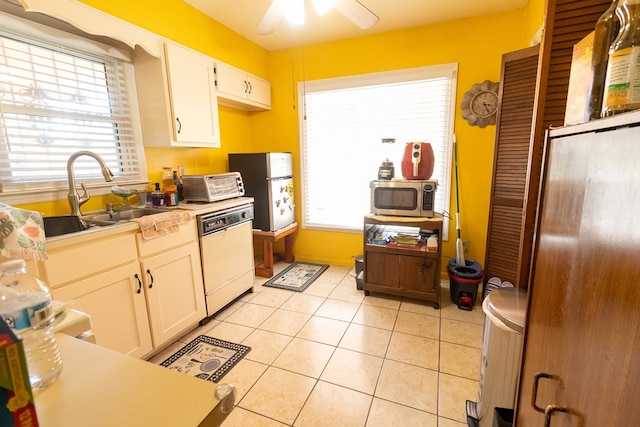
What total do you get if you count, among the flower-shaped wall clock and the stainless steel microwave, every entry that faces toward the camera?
2

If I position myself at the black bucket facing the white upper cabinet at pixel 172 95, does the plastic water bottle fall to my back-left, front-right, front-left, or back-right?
front-left

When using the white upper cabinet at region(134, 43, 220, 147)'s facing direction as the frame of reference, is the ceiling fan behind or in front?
in front

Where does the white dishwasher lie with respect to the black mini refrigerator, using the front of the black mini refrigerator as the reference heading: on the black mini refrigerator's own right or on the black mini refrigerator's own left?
on the black mini refrigerator's own right

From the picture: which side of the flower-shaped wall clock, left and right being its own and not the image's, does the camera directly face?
front

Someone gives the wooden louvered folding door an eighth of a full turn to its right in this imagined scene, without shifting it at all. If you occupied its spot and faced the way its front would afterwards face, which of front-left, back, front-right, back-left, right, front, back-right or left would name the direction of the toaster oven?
front

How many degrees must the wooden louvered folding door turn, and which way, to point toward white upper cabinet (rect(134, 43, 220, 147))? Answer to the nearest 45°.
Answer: approximately 45° to its right

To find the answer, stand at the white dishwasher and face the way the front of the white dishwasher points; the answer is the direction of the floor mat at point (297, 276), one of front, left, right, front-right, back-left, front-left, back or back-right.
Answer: left

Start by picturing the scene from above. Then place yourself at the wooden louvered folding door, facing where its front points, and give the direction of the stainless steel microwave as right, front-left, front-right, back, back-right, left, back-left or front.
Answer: right

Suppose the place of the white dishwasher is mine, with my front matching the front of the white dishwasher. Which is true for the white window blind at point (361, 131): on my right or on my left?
on my left

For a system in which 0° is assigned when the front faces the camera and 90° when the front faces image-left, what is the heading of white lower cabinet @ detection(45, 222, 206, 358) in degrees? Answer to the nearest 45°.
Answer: approximately 315°

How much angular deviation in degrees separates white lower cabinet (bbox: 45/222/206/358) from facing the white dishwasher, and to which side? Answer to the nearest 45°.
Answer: approximately 90° to its left

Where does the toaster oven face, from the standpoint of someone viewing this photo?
facing the viewer and to the right of the viewer

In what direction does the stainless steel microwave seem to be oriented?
toward the camera

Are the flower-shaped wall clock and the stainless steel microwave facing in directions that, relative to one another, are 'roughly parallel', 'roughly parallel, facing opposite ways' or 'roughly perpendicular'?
roughly parallel

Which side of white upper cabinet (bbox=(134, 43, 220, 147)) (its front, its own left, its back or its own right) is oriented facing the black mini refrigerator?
left

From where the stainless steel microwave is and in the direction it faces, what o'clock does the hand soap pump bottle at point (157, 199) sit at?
The hand soap pump bottle is roughly at 2 o'clock from the stainless steel microwave.
